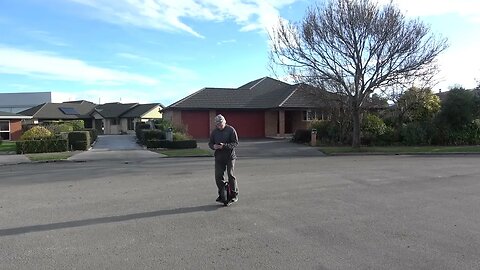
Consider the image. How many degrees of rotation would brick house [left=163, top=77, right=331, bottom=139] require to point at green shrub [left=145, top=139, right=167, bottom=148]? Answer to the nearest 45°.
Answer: approximately 45° to its right

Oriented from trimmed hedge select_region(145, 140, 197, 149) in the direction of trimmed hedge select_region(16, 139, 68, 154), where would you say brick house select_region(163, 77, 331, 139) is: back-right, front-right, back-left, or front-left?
back-right

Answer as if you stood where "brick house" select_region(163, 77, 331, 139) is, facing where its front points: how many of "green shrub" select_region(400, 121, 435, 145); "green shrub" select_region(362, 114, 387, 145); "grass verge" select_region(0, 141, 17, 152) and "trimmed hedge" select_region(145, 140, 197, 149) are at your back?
0

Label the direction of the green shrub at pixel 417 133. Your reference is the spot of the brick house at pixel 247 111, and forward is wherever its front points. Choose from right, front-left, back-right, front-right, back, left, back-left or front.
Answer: front-left

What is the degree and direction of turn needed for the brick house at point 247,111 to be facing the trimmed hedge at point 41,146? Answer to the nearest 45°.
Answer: approximately 45° to its right

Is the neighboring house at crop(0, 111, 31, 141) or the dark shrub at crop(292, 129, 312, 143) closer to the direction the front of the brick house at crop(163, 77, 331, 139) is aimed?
the dark shrub

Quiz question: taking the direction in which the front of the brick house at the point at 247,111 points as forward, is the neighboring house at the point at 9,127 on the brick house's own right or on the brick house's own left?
on the brick house's own right

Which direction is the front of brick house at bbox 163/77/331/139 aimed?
toward the camera

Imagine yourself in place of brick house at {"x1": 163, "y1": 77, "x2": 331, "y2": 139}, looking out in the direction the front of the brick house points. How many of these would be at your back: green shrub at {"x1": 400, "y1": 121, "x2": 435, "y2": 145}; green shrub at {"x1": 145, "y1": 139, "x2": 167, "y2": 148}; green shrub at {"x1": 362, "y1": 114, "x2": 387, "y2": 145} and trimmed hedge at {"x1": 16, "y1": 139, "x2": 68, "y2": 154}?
0

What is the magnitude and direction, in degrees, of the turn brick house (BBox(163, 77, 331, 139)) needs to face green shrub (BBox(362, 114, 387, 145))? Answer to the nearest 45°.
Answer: approximately 45° to its left

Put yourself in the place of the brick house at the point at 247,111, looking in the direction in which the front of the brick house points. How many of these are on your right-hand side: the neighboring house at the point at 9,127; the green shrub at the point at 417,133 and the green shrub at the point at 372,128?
1

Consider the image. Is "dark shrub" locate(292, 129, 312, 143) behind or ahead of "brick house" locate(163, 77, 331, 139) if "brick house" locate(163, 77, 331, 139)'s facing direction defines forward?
ahead

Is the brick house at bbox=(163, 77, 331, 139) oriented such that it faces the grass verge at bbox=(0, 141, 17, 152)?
no

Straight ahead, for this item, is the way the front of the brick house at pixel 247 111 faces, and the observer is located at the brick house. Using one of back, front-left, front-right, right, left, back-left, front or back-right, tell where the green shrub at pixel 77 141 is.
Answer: front-right

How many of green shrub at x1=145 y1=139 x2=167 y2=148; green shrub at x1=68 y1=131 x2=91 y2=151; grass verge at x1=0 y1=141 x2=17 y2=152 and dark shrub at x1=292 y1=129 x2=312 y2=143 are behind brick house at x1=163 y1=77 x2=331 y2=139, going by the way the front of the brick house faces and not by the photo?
0
